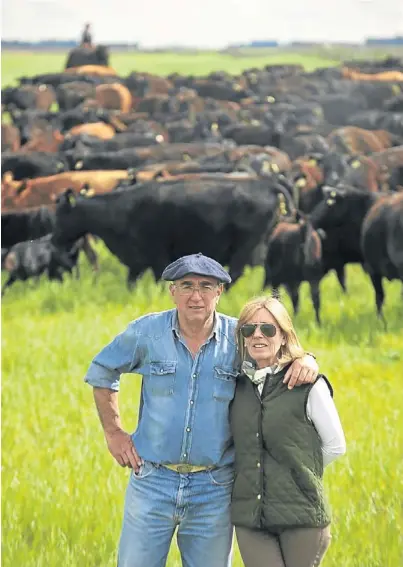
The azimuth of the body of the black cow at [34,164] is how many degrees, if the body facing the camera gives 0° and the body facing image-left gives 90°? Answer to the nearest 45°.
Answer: approximately 270°

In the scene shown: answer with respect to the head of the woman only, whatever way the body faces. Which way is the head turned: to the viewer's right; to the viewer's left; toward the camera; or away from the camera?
toward the camera

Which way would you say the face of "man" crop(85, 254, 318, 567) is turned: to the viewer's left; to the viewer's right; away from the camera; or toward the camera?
toward the camera

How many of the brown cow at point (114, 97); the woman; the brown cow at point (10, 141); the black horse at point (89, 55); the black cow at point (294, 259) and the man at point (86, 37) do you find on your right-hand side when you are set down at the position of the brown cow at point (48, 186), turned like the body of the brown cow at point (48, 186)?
4

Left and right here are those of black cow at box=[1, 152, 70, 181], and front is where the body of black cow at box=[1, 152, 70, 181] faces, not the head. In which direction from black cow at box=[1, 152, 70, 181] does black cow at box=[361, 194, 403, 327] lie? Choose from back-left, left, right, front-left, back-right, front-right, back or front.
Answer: front-right

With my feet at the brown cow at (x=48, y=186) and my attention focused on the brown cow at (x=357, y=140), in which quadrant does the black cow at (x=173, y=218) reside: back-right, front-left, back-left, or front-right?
front-right

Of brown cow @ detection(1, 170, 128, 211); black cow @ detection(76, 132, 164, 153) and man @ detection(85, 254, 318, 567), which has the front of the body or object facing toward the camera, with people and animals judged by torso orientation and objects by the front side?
the man

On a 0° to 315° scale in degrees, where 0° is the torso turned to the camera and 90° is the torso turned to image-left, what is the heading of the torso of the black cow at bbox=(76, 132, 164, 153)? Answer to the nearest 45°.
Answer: approximately 270°
